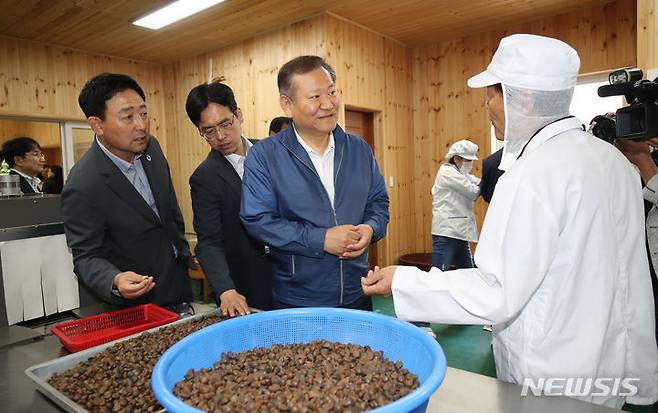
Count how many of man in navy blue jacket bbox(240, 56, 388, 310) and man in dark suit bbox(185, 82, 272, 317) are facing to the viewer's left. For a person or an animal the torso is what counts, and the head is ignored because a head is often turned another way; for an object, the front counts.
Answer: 0

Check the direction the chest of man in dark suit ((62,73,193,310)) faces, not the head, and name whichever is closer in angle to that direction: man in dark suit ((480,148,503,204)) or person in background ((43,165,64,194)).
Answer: the man in dark suit

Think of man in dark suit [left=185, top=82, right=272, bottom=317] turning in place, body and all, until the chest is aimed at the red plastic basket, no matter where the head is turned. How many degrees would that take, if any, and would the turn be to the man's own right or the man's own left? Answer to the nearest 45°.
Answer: approximately 90° to the man's own right

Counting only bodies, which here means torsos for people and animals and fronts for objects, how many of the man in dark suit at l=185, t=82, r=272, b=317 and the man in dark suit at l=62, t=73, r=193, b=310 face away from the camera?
0

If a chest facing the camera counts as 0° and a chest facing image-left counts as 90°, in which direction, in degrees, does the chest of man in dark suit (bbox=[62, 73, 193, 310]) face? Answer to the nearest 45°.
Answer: approximately 315°

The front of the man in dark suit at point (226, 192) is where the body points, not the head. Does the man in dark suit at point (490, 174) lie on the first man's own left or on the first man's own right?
on the first man's own left

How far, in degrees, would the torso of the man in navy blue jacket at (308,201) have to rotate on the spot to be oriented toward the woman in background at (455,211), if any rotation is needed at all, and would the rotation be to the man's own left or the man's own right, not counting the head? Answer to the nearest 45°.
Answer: approximately 90° to the man's own left

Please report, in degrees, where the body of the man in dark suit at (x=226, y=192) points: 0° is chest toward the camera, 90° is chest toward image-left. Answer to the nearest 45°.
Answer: approximately 315°

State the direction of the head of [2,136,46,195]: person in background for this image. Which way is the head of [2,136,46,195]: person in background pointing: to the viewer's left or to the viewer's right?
to the viewer's right

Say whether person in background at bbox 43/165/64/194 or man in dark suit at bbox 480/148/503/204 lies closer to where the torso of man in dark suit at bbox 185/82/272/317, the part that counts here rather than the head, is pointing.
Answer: the man in dark suit

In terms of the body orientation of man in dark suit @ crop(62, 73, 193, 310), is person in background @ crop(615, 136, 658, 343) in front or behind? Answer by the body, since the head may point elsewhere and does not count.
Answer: in front
